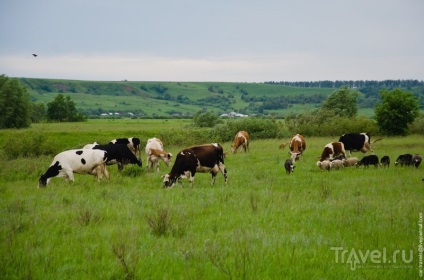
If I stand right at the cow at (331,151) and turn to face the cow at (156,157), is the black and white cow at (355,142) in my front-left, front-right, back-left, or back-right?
back-right

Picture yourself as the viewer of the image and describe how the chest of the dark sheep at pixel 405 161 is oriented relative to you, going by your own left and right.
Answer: facing to the left of the viewer

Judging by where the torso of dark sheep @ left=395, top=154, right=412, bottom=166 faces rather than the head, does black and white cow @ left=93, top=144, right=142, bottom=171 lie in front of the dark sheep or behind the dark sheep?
in front

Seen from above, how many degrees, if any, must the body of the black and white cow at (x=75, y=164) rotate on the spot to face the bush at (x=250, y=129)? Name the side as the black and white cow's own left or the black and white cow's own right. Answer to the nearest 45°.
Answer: approximately 135° to the black and white cow's own right

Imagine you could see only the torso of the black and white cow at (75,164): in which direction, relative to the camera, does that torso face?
to the viewer's left

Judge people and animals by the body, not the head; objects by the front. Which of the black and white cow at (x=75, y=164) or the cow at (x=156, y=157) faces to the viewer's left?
the black and white cow

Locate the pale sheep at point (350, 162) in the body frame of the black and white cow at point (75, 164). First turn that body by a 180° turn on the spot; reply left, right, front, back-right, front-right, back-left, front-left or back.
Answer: front

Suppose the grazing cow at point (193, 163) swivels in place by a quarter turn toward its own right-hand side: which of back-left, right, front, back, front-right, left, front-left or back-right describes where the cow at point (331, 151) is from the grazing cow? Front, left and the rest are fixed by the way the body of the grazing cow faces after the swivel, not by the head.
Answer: front-right

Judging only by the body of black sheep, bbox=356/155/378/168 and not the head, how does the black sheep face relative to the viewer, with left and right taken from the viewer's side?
facing to the left of the viewer

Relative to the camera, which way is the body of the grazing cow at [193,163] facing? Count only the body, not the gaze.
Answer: to the viewer's left
